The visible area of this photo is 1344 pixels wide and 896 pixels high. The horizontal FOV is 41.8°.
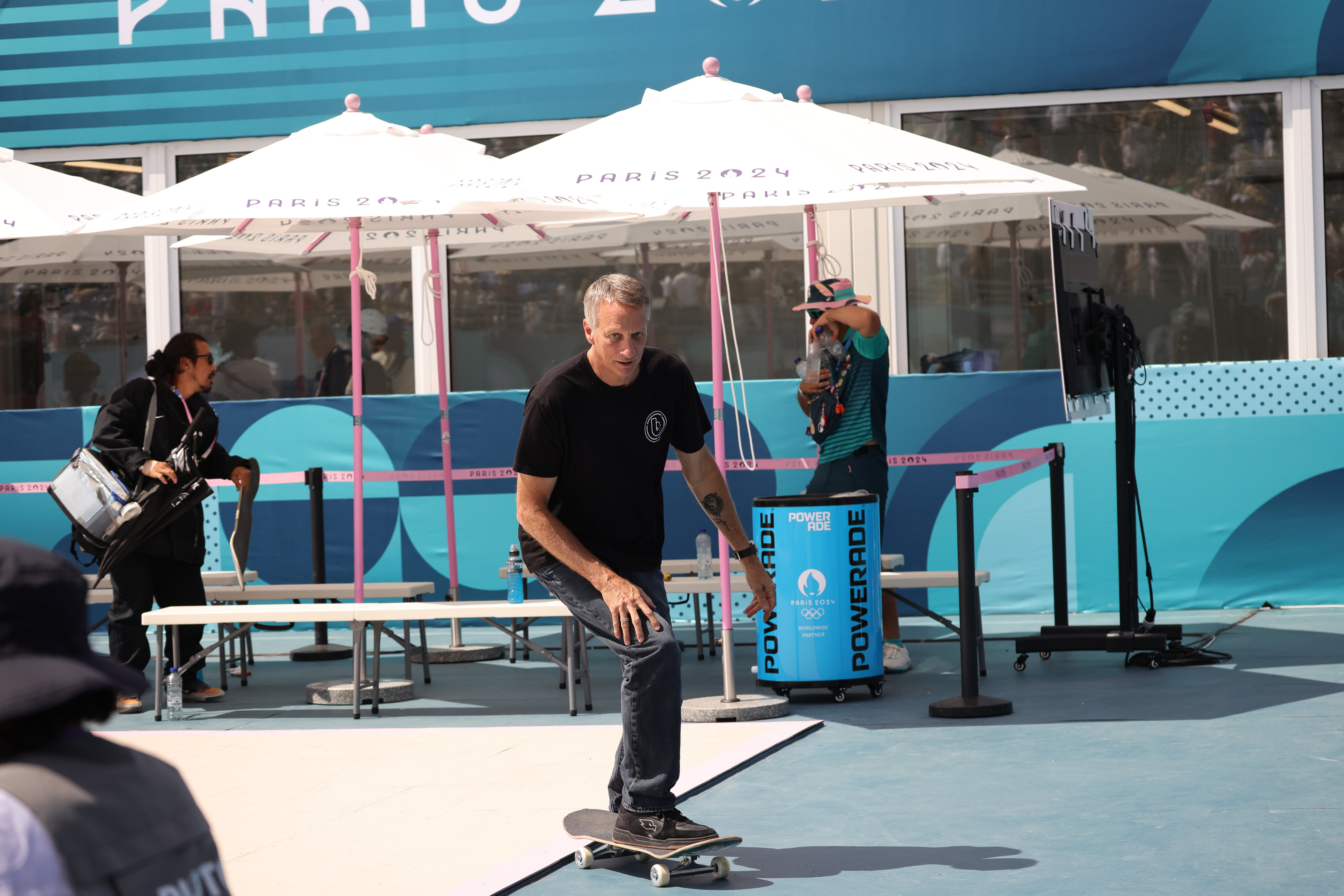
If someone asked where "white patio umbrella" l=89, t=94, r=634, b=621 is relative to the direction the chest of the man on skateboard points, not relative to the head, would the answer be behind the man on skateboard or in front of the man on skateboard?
behind

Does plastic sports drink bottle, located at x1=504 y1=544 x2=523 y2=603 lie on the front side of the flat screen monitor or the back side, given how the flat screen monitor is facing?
on the front side

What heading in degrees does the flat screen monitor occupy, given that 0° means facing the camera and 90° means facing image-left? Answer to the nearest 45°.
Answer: approximately 90°

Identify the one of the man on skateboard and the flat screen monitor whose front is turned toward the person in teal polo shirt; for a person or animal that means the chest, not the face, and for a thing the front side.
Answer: the flat screen monitor

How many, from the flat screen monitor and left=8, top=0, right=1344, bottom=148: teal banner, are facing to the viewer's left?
1

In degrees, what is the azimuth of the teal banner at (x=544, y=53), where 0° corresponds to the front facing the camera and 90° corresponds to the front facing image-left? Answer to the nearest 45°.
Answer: approximately 0°

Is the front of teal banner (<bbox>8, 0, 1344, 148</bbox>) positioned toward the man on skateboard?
yes

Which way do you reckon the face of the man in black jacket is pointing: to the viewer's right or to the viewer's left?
to the viewer's right

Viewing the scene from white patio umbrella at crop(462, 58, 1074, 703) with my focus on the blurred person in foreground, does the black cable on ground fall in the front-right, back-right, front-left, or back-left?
back-left

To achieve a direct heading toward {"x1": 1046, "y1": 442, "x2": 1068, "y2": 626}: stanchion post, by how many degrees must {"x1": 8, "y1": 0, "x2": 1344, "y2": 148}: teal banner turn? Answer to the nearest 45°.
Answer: approximately 45° to its left

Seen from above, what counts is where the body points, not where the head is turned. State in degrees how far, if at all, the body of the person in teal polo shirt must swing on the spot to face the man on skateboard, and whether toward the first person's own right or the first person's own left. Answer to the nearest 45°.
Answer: approximately 45° to the first person's own left

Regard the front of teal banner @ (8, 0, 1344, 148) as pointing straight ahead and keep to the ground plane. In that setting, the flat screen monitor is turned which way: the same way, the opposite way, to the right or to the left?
to the right
